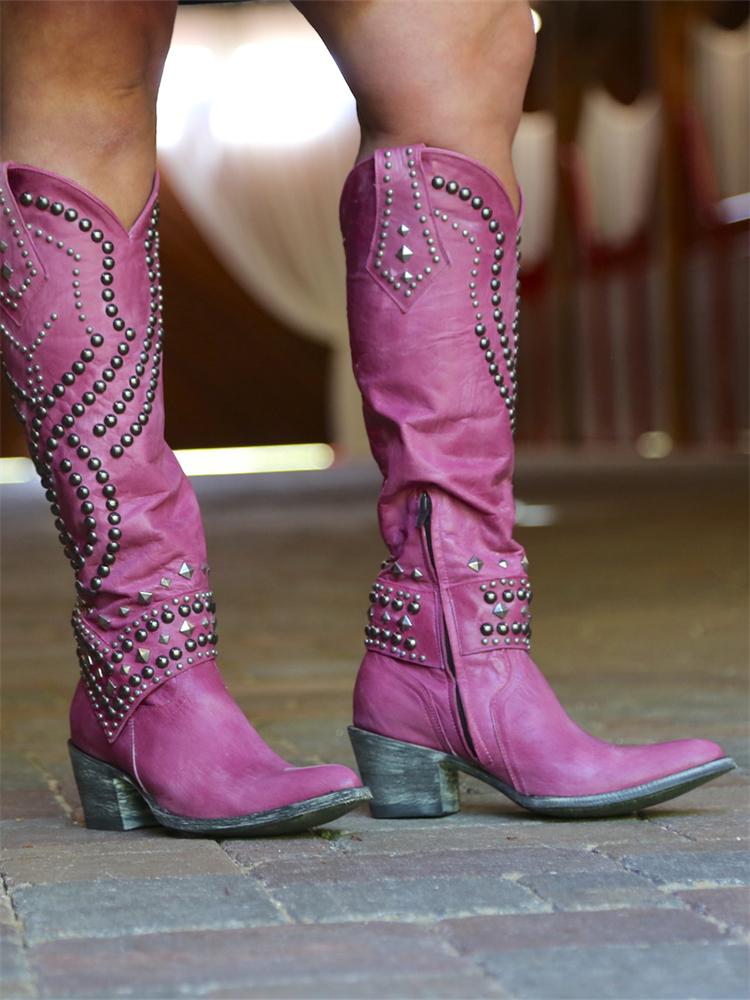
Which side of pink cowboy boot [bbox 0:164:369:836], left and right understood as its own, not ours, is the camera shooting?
right

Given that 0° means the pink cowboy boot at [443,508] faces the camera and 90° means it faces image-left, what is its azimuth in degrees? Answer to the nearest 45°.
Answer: approximately 270°

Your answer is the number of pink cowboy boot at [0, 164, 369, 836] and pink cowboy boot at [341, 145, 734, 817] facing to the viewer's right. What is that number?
2
